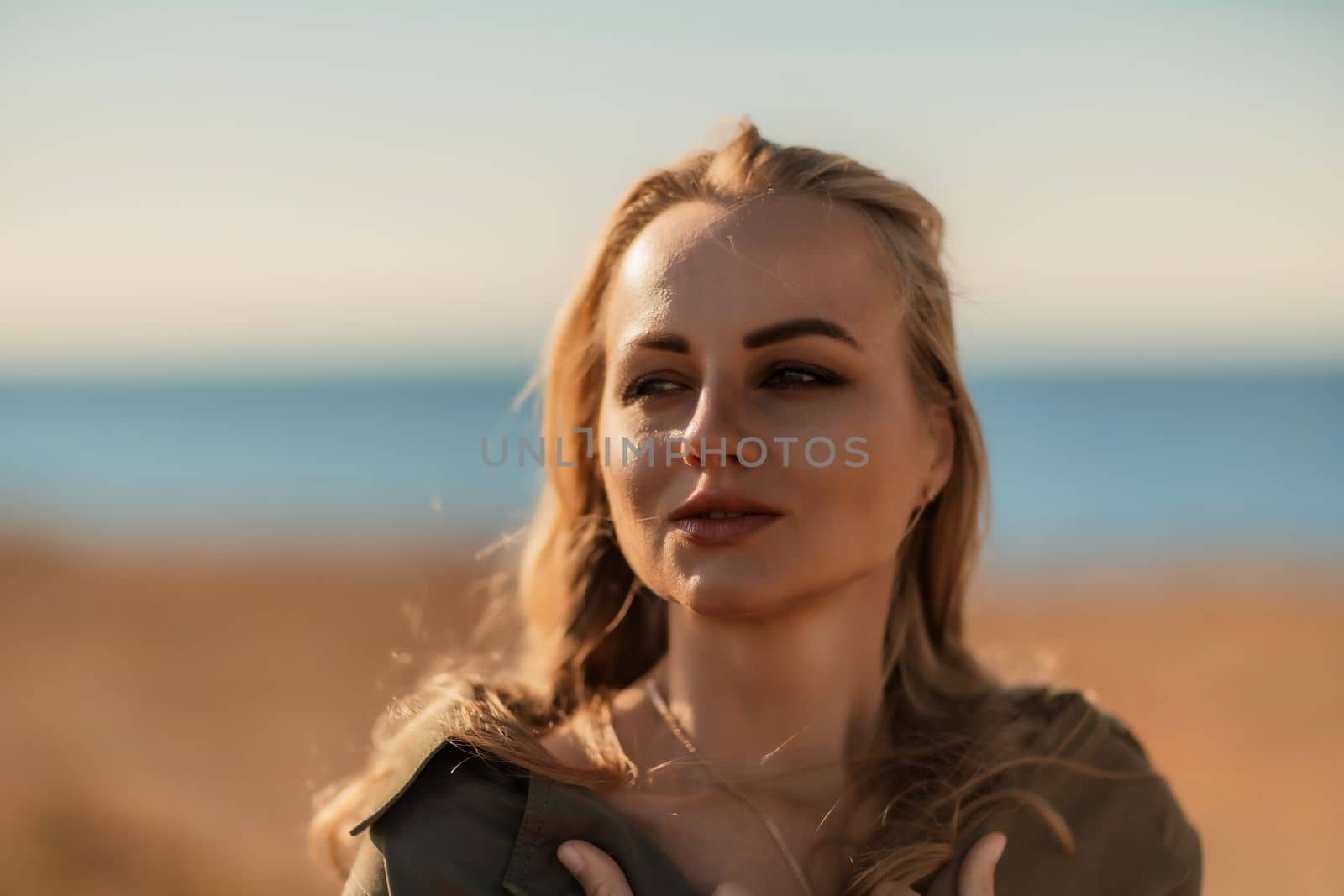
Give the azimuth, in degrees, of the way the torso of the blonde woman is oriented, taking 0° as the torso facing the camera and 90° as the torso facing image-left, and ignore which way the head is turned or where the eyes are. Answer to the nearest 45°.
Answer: approximately 0°
